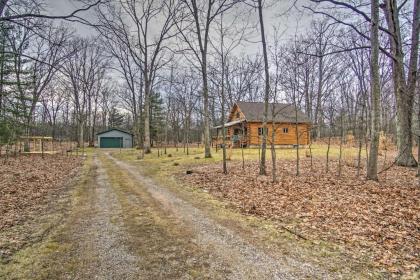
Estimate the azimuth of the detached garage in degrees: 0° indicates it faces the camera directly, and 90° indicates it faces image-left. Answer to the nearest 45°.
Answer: approximately 0°
